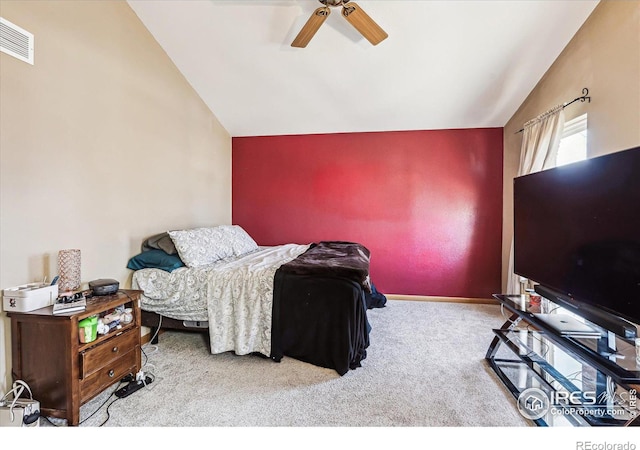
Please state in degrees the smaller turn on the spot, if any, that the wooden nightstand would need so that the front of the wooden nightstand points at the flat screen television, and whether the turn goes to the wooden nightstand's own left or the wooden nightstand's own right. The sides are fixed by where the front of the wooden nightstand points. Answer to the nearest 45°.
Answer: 0° — it already faces it

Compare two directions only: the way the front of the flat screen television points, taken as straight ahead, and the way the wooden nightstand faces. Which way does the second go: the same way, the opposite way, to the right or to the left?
the opposite way

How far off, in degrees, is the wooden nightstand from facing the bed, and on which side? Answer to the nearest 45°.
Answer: approximately 45° to its left

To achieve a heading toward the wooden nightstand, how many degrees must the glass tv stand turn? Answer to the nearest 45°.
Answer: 0° — it already faces it

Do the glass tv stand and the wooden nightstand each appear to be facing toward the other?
yes

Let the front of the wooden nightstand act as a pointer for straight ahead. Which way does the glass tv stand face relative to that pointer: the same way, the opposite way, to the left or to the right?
the opposite way

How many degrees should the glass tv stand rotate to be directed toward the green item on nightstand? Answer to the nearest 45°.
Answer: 0° — it already faces it

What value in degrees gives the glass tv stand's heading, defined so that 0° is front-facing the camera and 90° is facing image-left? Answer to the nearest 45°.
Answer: approximately 45°

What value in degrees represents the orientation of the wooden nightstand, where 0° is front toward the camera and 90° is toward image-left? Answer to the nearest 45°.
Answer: approximately 315°

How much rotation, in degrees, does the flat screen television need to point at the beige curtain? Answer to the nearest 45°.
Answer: approximately 135° to its right
